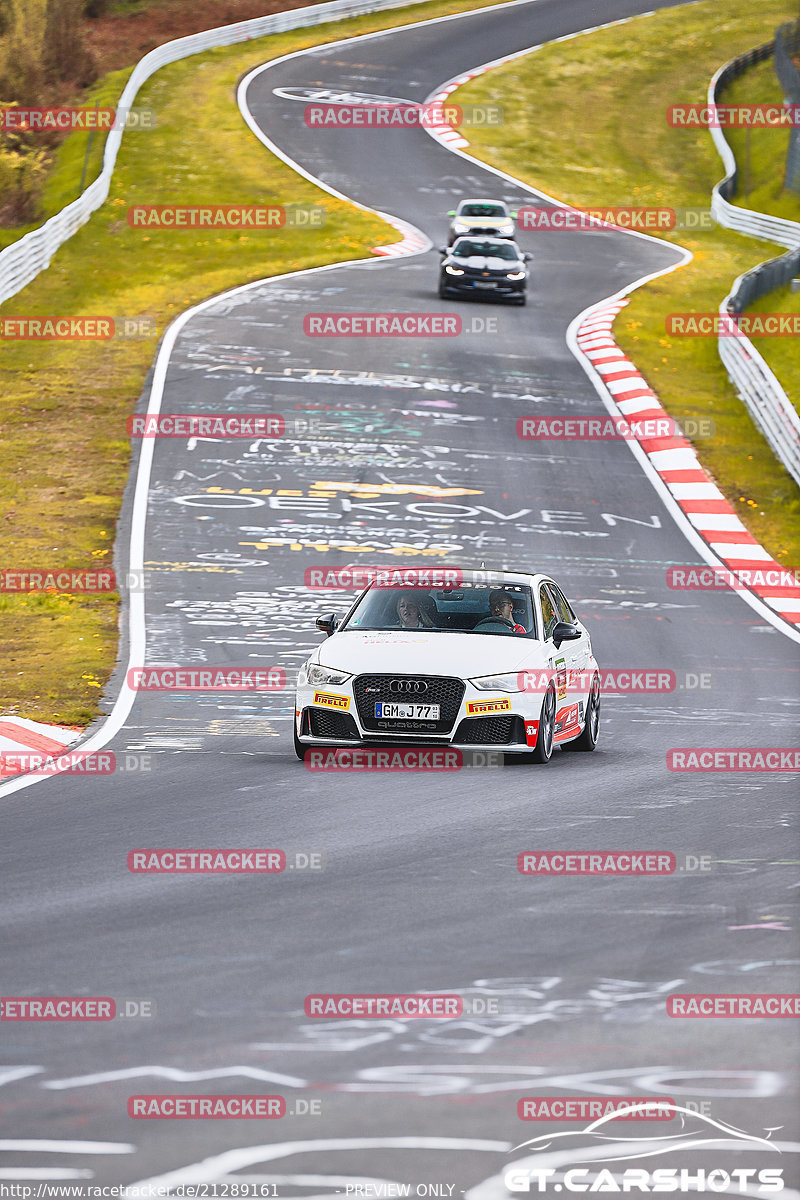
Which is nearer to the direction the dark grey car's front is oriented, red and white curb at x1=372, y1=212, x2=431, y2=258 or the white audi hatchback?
the white audi hatchback

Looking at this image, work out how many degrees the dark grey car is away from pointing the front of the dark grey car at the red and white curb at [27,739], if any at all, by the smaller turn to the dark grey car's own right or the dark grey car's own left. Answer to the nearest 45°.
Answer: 0° — it already faces it

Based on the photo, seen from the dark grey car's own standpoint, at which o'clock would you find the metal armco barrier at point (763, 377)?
The metal armco barrier is roughly at 11 o'clock from the dark grey car.

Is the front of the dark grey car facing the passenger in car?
yes

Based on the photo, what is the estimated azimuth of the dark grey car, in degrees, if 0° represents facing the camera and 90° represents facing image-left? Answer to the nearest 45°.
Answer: approximately 0°

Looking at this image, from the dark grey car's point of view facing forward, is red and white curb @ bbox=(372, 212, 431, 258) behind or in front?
behind

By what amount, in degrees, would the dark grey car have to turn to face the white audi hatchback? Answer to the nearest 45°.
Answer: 0° — it already faces it
